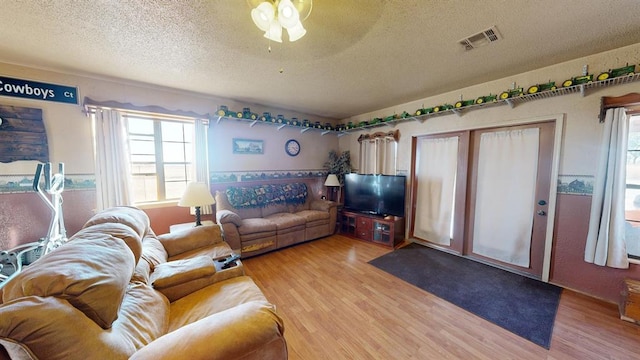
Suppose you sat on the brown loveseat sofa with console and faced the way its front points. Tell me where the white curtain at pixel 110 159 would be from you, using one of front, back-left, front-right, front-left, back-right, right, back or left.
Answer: left

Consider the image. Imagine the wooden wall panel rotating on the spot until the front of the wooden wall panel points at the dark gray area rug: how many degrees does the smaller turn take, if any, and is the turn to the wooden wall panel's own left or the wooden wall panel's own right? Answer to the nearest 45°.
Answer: approximately 45° to the wooden wall panel's own left

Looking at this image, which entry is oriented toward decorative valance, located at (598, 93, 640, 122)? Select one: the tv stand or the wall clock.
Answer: the wall clock

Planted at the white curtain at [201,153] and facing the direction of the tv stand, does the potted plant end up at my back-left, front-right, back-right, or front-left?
front-left

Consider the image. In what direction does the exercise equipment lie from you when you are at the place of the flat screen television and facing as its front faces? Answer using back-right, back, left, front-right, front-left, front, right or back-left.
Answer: front

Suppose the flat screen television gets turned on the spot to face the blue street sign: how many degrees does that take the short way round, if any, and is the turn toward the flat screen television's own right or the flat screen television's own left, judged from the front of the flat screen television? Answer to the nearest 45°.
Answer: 0° — it already faces it

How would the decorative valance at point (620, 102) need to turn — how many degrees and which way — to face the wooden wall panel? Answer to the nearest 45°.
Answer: approximately 45° to its right

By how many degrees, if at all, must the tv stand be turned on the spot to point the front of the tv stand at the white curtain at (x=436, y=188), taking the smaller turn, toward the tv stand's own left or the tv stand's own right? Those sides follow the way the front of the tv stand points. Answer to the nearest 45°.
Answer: approximately 135° to the tv stand's own left

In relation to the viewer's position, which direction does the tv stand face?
facing the viewer and to the left of the viewer

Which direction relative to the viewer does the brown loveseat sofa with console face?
to the viewer's right

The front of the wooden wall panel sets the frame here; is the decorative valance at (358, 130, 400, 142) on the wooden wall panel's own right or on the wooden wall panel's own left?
on the wooden wall panel's own left

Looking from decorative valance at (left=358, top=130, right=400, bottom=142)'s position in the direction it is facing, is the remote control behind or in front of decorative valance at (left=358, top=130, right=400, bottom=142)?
in front

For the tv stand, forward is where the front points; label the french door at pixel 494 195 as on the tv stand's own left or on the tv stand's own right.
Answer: on the tv stand's own left

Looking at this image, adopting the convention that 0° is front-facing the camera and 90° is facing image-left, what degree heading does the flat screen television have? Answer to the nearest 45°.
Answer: approximately 45°

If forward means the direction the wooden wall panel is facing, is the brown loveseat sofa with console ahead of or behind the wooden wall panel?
ahead

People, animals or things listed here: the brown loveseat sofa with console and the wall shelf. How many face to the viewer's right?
1

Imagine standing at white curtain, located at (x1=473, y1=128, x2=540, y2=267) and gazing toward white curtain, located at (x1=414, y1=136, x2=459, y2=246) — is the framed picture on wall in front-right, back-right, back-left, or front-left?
front-left
